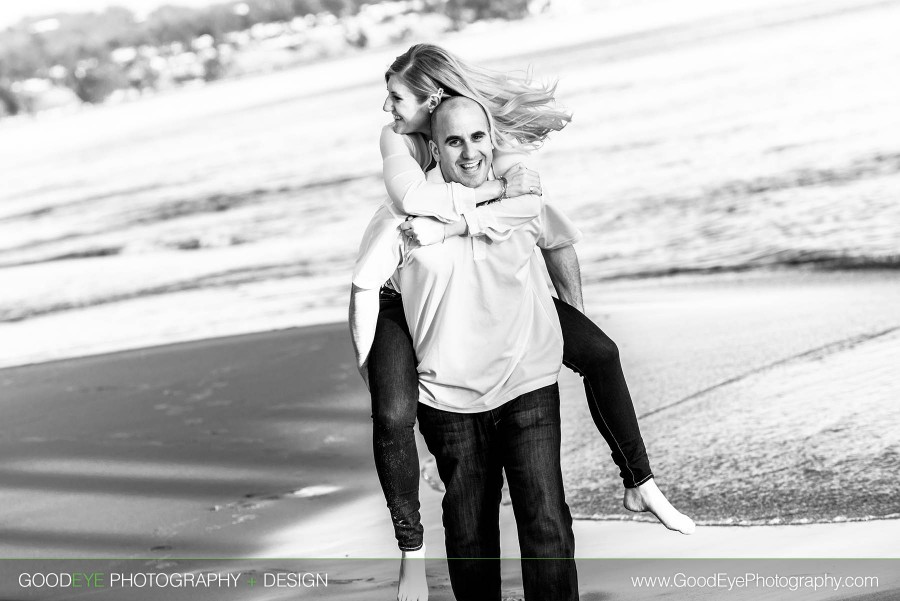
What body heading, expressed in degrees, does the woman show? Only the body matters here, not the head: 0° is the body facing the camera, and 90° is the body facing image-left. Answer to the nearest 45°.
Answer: approximately 0°

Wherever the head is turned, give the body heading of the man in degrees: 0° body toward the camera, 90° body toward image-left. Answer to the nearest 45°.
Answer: approximately 0°

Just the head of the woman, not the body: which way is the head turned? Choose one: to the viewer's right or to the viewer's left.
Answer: to the viewer's left
